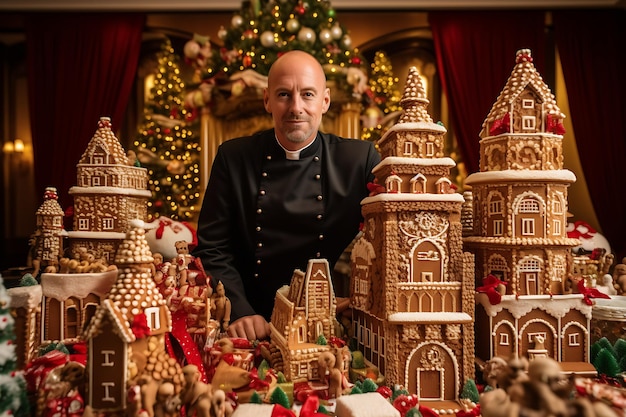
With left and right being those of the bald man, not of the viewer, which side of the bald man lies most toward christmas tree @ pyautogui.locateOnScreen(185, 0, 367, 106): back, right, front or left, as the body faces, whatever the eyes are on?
back

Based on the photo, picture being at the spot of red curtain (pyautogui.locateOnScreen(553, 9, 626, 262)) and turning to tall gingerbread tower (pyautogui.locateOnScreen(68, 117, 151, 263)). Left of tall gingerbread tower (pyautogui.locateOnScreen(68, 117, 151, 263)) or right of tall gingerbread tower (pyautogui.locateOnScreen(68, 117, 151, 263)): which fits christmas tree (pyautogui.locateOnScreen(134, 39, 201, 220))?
right

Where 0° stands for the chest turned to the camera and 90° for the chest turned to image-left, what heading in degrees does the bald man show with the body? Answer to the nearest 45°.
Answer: approximately 0°

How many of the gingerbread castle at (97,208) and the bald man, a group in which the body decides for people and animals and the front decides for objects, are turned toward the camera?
2

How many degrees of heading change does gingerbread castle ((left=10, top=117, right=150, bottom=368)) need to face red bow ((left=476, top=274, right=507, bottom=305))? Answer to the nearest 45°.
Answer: approximately 45° to its left

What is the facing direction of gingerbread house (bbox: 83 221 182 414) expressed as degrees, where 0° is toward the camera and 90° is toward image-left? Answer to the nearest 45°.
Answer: approximately 45°

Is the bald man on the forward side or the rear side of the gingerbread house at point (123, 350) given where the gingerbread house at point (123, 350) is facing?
on the rear side

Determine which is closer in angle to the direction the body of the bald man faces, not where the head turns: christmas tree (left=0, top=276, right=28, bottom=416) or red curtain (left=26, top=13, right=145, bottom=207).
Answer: the christmas tree

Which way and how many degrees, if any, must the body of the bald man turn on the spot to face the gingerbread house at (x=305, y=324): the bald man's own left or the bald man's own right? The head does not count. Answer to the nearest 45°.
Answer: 0° — they already face it

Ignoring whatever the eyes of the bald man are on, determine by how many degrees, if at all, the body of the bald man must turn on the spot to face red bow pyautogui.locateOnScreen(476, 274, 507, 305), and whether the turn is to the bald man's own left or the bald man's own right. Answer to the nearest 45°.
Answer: approximately 45° to the bald man's own left

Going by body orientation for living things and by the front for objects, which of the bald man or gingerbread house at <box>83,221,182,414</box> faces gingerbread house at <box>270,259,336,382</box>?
the bald man

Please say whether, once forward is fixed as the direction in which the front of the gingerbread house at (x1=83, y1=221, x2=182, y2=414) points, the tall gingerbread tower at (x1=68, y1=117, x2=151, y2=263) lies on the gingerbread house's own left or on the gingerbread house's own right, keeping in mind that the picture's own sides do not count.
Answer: on the gingerbread house's own right
